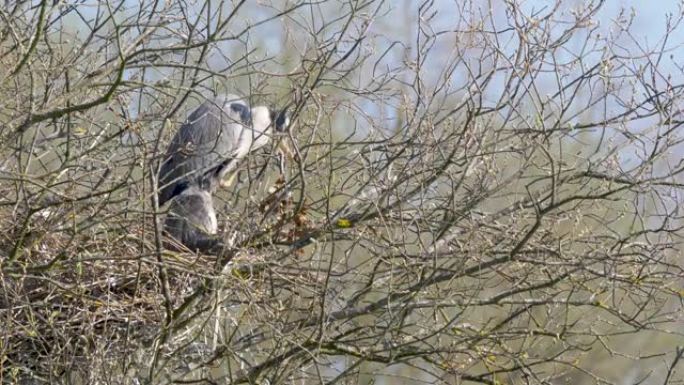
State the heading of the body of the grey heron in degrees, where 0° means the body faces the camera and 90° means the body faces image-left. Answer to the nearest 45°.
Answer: approximately 270°
